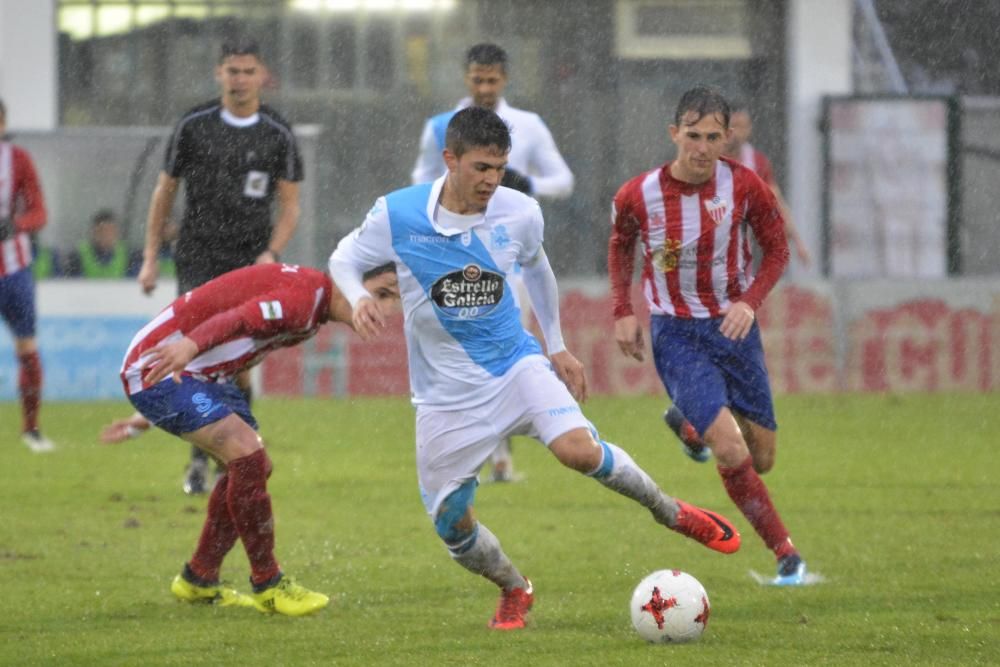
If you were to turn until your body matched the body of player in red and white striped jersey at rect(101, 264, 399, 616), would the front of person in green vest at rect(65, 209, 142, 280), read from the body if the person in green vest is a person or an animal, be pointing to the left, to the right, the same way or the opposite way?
to the right

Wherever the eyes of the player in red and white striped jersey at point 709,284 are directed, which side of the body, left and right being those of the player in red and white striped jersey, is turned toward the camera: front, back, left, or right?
front

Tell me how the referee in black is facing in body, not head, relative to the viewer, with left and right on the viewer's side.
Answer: facing the viewer

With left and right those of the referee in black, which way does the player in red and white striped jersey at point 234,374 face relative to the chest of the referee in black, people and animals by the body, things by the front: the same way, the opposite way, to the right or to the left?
to the left

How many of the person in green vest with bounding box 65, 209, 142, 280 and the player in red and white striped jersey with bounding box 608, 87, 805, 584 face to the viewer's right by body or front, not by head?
0

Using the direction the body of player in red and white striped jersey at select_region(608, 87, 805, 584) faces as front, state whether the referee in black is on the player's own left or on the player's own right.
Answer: on the player's own right

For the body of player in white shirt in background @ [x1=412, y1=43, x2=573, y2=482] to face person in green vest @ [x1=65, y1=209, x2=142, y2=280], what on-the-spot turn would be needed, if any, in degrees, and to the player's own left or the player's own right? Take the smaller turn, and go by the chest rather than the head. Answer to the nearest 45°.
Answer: approximately 135° to the player's own right

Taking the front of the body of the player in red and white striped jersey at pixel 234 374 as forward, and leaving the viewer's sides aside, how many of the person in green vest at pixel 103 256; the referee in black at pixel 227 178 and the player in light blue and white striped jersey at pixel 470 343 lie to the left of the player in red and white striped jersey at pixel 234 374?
2

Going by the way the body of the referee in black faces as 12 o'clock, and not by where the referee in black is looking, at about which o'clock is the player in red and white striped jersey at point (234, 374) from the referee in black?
The player in red and white striped jersey is roughly at 12 o'clock from the referee in black.

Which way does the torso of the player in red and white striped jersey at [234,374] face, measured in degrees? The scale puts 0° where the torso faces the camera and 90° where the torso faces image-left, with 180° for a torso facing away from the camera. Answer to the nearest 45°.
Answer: approximately 270°

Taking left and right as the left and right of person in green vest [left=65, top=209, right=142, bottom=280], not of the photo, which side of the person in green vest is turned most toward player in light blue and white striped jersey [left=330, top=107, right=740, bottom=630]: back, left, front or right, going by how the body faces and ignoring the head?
front
